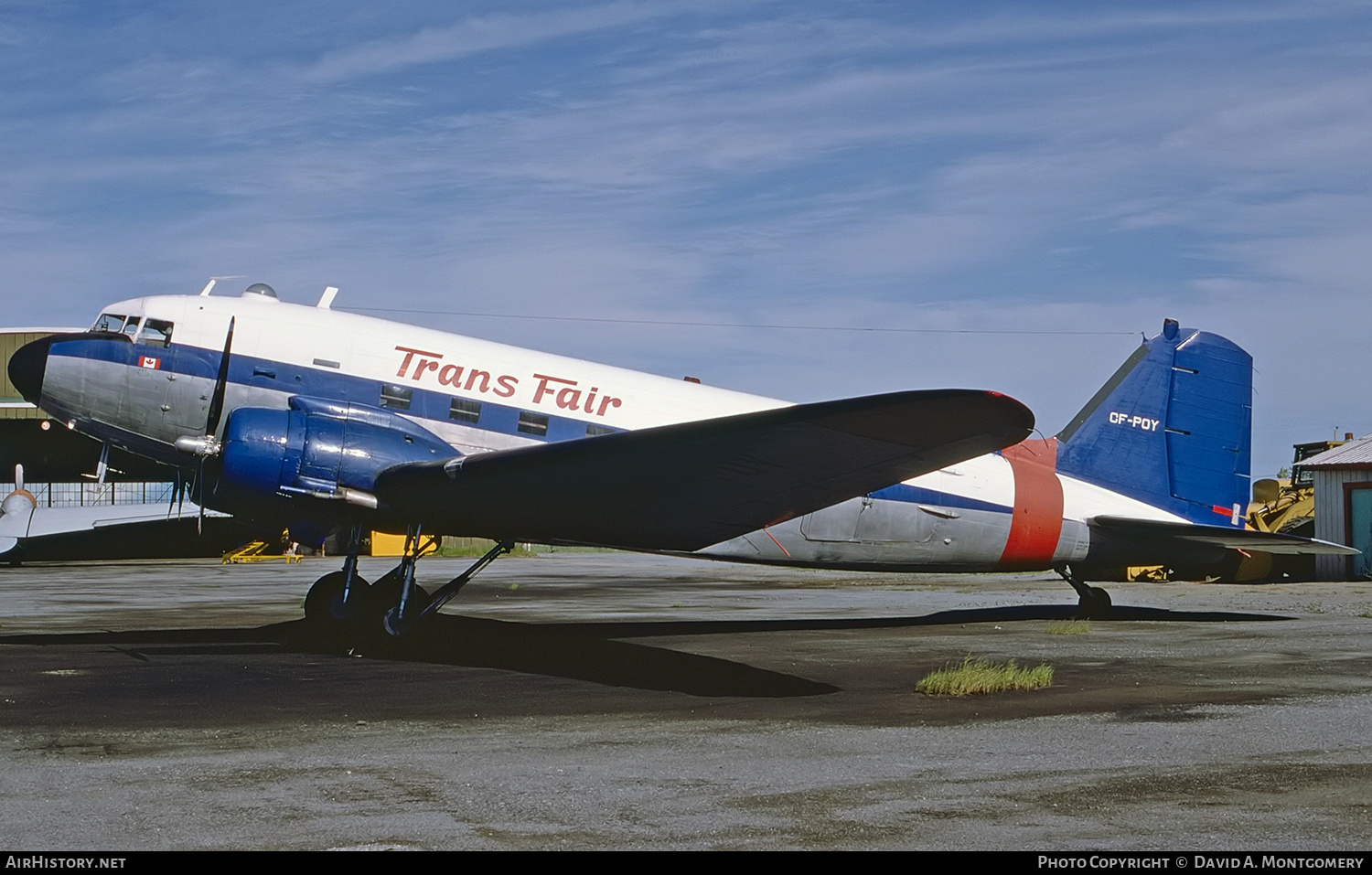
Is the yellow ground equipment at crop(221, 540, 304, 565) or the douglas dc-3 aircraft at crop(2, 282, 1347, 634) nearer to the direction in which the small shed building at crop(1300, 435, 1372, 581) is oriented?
the douglas dc-3 aircraft

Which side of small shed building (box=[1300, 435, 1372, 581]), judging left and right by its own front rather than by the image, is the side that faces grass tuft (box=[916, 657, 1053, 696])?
front

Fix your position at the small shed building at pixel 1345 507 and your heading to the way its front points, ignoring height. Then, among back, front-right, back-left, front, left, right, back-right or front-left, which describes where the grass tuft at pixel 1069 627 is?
front

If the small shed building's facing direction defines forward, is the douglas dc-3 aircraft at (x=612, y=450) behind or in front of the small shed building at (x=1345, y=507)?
in front

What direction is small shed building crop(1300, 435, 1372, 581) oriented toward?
toward the camera

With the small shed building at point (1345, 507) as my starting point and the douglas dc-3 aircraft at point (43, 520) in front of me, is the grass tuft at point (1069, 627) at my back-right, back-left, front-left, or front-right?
front-left
